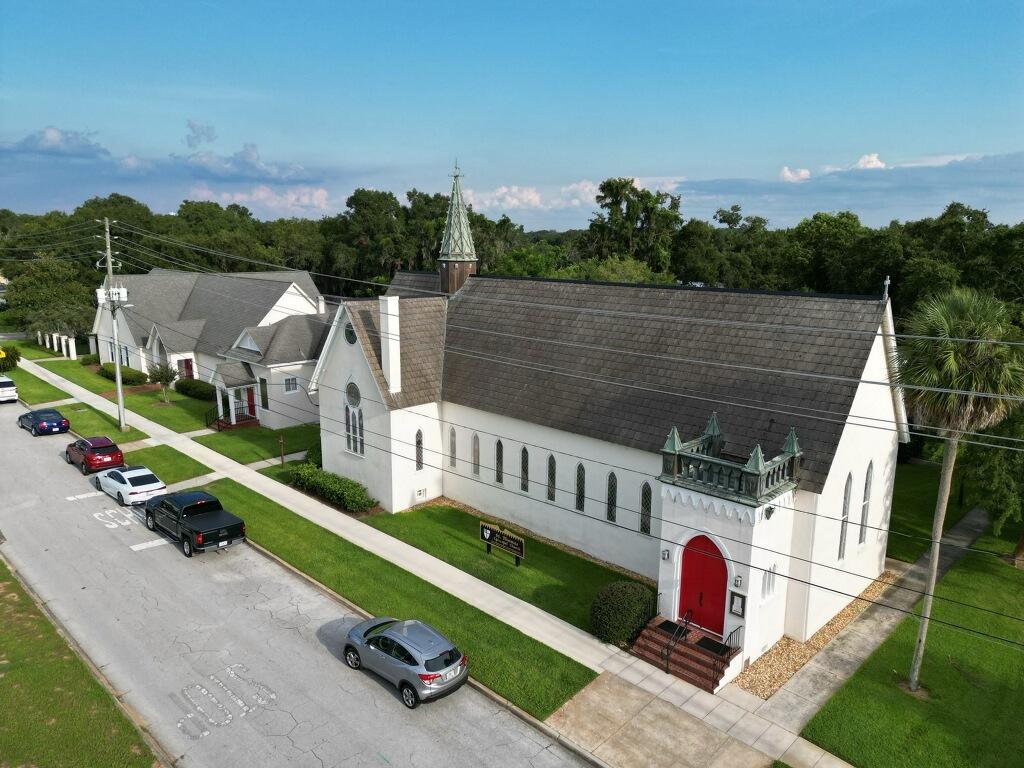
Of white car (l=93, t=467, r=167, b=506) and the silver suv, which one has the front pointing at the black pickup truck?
the silver suv

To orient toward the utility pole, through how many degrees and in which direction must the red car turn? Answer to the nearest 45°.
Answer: approximately 45° to its right

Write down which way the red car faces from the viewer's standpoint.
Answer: facing away from the viewer and to the left of the viewer

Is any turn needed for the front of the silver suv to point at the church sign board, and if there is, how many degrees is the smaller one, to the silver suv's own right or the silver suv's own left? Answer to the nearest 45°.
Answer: approximately 90° to the silver suv's own right

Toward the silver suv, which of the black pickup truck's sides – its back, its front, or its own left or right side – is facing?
back

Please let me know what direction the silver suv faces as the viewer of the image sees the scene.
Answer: facing away from the viewer and to the left of the viewer

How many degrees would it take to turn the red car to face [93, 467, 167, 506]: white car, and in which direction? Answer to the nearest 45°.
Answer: approximately 135° to its left

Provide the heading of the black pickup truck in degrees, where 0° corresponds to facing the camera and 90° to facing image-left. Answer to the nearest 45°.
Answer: approximately 135°

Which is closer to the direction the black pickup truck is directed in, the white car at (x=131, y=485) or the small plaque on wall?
the white car

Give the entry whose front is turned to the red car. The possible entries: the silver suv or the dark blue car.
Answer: the silver suv

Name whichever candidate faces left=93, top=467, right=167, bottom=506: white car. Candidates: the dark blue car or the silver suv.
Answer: the silver suv

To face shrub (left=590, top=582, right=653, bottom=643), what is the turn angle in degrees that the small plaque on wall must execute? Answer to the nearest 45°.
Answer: approximately 45° to its right

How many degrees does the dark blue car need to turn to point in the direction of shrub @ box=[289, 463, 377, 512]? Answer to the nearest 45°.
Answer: approximately 180°

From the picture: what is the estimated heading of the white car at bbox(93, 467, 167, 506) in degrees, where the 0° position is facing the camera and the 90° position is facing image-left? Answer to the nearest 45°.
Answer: approximately 135°

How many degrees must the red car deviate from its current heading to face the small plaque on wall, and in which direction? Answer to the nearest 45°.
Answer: approximately 180°
